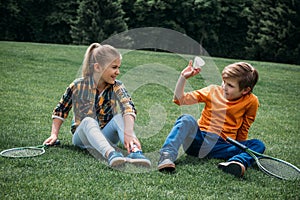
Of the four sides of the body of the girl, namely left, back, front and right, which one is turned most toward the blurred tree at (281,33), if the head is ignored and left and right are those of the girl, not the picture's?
left

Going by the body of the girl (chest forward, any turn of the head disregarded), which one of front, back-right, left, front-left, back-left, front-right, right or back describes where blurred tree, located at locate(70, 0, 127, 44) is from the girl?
back-left

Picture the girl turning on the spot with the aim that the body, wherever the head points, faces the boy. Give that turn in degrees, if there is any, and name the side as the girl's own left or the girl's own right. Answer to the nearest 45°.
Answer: approximately 45° to the girl's own left

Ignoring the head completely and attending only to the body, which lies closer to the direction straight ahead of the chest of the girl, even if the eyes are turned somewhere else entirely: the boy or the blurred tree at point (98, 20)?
the boy

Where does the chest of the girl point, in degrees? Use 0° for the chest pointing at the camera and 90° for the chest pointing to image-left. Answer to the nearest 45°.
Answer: approximately 315°
